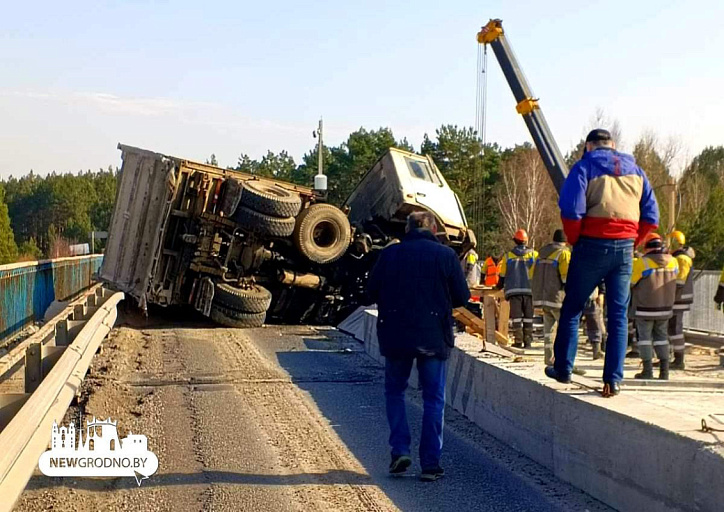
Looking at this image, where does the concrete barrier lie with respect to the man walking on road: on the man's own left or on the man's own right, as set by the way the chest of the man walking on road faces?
on the man's own right

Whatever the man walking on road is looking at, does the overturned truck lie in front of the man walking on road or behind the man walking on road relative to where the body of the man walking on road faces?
in front

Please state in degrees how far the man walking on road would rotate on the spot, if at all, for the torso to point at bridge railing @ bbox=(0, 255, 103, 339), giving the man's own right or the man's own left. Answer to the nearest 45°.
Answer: approximately 45° to the man's own left

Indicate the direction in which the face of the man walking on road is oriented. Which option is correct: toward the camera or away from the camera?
away from the camera

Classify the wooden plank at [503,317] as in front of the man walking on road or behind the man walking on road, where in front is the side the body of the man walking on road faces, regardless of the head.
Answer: in front

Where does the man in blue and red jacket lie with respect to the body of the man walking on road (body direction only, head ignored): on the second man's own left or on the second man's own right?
on the second man's own right

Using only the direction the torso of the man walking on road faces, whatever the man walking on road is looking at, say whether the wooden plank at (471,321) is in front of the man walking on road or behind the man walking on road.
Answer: in front

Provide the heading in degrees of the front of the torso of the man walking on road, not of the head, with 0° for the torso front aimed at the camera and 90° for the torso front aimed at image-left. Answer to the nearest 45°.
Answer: approximately 180°

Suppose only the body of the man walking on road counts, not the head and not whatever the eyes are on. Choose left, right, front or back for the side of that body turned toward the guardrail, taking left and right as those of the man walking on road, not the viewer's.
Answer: left
